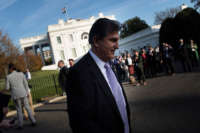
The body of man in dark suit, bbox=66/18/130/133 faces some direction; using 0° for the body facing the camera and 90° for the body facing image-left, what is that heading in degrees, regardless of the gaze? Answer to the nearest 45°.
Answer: approximately 315°

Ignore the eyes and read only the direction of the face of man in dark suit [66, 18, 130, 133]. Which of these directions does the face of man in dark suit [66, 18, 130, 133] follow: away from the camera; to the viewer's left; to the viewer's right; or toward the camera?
to the viewer's right

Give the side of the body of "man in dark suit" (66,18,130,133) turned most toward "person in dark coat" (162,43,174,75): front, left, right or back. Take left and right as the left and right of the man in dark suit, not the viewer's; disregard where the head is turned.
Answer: left

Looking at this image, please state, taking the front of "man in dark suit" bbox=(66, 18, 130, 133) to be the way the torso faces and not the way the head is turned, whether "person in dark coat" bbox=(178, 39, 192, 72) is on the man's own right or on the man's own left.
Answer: on the man's own left
